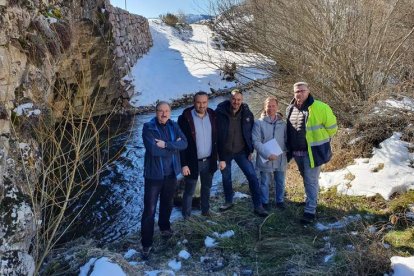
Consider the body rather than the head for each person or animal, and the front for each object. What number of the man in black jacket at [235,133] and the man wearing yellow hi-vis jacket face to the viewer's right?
0

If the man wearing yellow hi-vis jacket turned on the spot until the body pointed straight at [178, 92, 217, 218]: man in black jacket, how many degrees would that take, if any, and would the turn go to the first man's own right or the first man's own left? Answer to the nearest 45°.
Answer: approximately 45° to the first man's own right

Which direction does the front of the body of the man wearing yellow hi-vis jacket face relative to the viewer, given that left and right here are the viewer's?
facing the viewer and to the left of the viewer

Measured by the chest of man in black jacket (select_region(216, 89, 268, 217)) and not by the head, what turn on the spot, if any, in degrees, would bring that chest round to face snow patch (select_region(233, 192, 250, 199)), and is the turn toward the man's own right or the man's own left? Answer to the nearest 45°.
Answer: approximately 180°

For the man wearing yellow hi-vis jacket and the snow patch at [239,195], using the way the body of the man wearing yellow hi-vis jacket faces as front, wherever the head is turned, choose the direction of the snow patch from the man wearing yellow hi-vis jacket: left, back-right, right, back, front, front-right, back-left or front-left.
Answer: right

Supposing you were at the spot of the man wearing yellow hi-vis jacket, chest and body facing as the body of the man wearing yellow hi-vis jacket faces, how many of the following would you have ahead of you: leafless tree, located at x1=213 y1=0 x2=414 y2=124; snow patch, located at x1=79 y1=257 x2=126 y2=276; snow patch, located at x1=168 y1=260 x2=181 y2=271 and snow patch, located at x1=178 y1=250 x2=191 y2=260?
3

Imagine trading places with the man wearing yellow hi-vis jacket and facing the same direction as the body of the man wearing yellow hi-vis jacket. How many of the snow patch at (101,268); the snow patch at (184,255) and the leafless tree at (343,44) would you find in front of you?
2

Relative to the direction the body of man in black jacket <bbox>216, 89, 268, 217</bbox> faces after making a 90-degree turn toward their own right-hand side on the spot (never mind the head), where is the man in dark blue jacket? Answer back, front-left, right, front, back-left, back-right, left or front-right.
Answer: front-left

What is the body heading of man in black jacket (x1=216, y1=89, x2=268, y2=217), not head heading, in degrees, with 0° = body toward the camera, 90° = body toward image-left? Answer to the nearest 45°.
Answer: approximately 0°
